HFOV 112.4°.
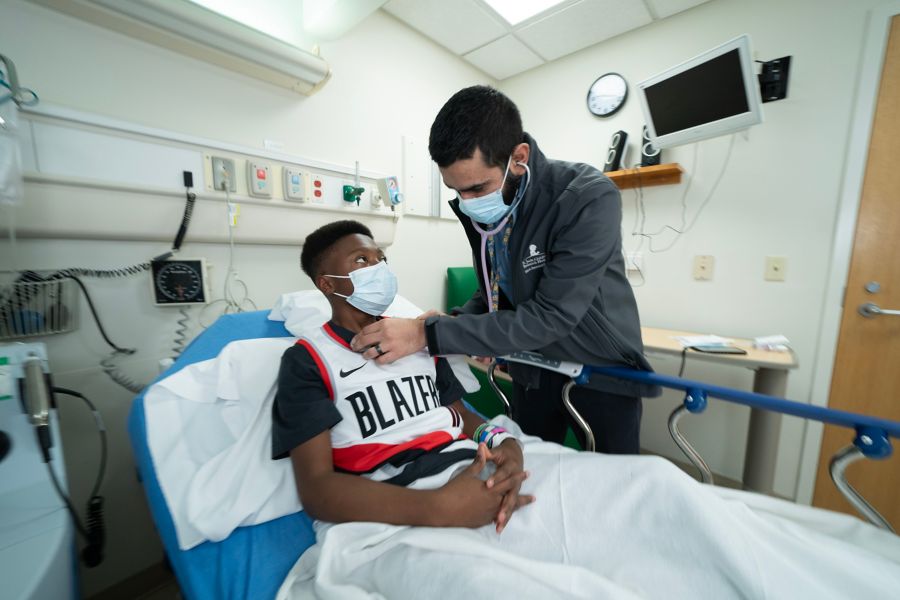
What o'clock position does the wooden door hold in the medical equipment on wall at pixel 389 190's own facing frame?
The wooden door is roughly at 11 o'clock from the medical equipment on wall.

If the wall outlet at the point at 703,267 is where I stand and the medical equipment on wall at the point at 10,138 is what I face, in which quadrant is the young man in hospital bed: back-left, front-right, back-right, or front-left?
front-left

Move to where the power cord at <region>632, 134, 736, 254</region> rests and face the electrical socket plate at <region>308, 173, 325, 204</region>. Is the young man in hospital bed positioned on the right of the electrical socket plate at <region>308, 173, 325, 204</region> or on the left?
left

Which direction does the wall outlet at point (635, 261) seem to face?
toward the camera

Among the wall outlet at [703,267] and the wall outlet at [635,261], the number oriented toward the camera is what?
2

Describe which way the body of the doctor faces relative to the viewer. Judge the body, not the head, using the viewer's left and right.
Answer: facing the viewer and to the left of the viewer

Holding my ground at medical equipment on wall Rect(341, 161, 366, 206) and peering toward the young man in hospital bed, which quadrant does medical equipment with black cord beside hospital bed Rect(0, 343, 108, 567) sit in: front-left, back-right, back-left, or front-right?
front-right

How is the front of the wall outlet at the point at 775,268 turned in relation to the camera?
facing the viewer

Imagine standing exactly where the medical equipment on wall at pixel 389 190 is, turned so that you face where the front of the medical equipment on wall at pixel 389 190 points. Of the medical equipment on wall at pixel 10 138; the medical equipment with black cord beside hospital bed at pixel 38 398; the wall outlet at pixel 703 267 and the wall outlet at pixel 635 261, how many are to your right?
2

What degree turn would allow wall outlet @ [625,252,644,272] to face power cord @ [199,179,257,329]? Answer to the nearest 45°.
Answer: approximately 45° to its right

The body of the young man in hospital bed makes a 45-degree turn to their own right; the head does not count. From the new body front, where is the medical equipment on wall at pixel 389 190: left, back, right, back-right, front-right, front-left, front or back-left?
back-right

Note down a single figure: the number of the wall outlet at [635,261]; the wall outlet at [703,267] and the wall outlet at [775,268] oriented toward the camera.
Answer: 3

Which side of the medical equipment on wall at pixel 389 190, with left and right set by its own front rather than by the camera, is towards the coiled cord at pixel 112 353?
right

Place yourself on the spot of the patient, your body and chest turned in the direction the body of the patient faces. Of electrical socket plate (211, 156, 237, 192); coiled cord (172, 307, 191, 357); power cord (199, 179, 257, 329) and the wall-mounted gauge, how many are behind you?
4
